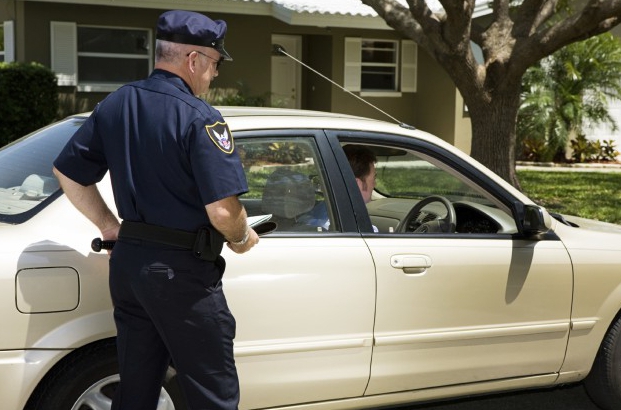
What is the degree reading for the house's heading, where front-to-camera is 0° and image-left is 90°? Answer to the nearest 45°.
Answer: approximately 0°

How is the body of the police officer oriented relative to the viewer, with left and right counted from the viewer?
facing away from the viewer and to the right of the viewer

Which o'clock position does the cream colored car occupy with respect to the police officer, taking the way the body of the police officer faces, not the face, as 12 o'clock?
The cream colored car is roughly at 12 o'clock from the police officer.

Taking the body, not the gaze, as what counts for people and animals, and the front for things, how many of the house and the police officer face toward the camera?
1

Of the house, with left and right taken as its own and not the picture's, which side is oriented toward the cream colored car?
front

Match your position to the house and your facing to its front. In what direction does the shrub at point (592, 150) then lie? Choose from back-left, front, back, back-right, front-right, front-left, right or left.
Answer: left

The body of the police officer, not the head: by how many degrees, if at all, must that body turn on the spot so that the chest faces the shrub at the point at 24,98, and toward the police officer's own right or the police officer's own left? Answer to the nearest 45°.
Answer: approximately 45° to the police officer's own left

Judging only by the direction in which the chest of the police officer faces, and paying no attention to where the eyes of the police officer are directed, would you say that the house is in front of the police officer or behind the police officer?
in front

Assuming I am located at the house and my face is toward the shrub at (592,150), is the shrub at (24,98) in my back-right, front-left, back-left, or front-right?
back-right
